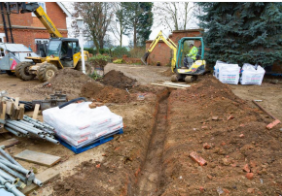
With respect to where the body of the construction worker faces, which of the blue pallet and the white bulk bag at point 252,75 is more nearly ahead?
the blue pallet

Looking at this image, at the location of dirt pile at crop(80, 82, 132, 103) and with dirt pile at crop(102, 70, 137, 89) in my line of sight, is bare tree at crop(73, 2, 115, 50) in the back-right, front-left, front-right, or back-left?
front-left

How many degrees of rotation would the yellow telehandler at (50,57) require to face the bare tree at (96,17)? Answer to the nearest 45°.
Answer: approximately 135° to its right

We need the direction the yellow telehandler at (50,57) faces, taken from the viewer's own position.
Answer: facing the viewer and to the left of the viewer

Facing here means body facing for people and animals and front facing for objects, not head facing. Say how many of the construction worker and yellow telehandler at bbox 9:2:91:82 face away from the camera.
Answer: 0

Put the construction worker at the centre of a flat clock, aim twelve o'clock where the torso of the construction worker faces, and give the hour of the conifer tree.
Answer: The conifer tree is roughly at 5 o'clock from the construction worker.

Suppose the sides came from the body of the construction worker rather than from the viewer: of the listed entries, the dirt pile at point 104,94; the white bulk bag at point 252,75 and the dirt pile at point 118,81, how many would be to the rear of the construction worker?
1

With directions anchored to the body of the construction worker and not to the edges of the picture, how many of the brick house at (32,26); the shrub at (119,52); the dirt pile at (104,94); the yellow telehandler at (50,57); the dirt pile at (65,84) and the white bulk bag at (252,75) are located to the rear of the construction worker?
1

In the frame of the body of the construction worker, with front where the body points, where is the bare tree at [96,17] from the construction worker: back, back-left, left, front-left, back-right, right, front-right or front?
front-right

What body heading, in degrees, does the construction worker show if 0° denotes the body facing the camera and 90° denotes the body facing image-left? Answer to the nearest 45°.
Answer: approximately 90°

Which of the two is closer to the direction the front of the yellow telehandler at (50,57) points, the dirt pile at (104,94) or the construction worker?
the dirt pile
